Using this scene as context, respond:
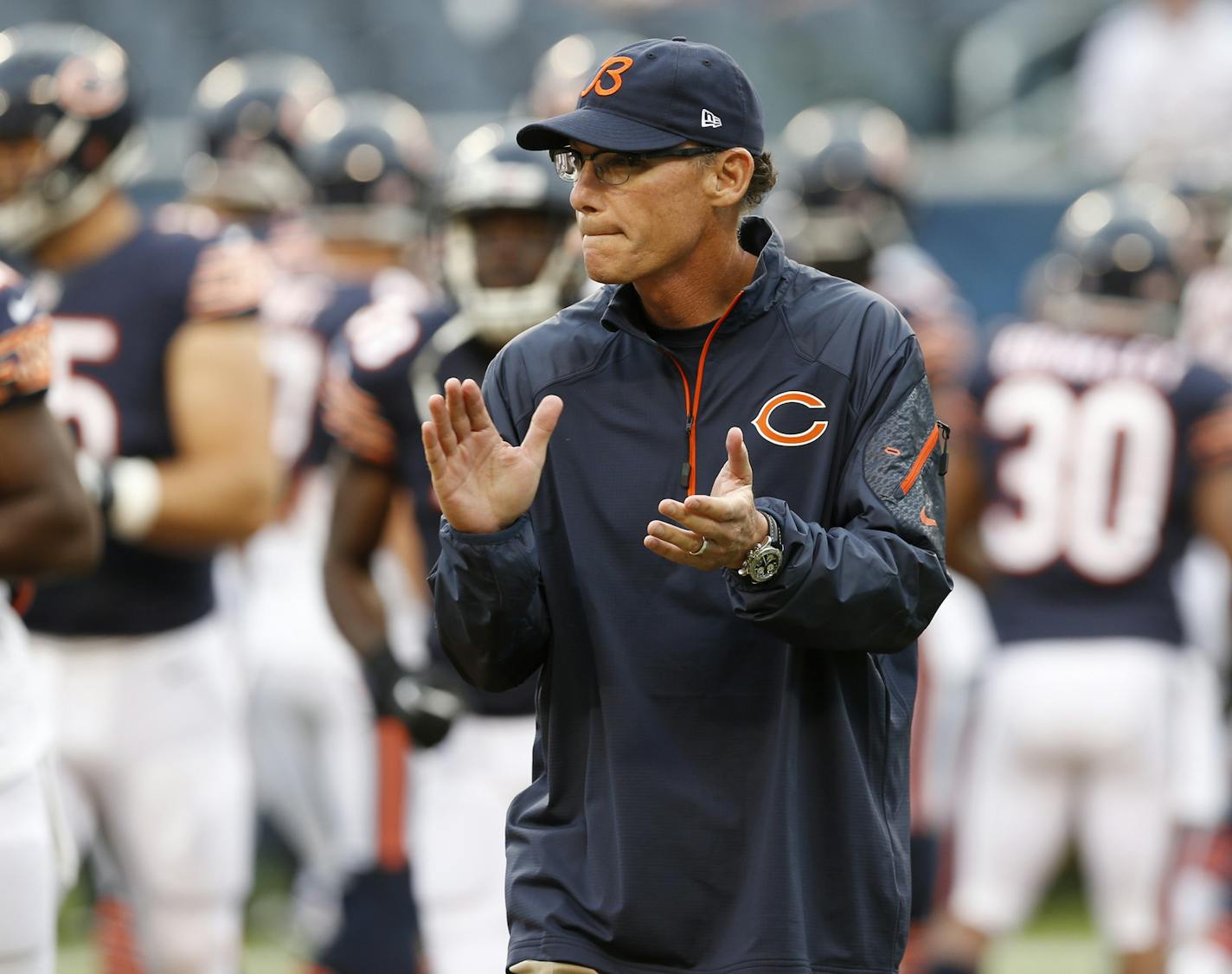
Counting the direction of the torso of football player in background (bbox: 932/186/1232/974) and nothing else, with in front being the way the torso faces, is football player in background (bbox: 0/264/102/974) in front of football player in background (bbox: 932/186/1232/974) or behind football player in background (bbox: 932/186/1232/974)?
behind

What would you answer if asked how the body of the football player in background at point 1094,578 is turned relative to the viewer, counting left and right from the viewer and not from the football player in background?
facing away from the viewer

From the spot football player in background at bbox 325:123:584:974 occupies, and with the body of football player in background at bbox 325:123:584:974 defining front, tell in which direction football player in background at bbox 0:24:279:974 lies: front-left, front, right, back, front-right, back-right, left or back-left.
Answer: right

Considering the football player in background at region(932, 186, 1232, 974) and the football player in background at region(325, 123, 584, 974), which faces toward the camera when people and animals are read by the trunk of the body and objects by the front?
the football player in background at region(325, 123, 584, 974)

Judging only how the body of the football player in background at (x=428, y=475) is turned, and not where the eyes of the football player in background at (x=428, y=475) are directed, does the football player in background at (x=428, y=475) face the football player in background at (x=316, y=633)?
no

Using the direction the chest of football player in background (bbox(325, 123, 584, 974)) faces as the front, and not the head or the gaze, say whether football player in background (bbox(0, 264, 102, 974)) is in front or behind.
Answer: in front

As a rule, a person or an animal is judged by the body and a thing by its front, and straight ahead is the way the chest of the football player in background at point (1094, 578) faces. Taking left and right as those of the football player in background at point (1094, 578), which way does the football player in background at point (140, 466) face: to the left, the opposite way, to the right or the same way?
the opposite way

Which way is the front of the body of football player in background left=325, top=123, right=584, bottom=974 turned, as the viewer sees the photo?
toward the camera

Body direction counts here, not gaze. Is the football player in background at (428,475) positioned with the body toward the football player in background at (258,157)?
no

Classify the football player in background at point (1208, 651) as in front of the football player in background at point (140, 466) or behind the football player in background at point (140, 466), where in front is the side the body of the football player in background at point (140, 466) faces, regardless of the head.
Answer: behind
